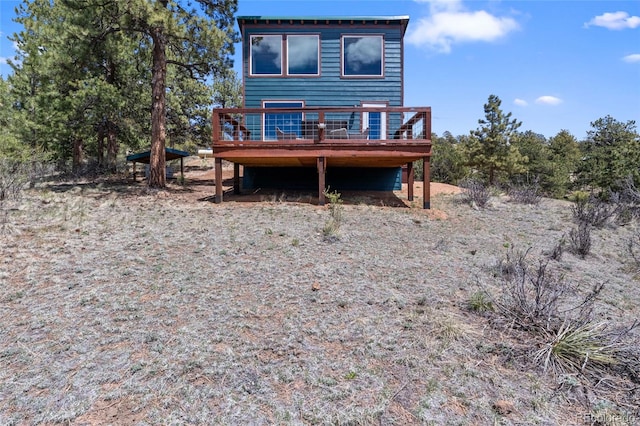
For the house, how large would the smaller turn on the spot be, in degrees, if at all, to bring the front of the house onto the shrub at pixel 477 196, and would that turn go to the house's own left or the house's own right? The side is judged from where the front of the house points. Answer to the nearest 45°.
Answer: approximately 45° to the house's own left

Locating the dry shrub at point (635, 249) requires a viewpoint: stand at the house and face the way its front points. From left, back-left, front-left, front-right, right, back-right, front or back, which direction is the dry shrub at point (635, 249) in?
front-left

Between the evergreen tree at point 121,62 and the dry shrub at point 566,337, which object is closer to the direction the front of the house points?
the dry shrub

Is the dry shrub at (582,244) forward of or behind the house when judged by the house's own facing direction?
forward

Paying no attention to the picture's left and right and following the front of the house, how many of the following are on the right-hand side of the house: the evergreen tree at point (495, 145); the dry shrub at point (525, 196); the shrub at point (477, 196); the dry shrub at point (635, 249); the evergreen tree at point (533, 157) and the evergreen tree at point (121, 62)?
1

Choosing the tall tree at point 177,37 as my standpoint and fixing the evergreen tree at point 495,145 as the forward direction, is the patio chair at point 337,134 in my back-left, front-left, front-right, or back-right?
front-right

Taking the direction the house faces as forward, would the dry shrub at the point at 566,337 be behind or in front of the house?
in front

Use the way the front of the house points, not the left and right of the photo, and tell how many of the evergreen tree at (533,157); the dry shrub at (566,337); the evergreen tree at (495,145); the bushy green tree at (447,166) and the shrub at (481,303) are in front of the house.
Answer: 2

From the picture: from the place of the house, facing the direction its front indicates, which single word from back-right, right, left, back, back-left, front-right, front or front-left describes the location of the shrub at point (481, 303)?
front

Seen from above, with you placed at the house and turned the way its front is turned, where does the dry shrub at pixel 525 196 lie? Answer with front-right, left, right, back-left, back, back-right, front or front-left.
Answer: left

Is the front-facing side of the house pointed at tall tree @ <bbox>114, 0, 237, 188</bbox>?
no

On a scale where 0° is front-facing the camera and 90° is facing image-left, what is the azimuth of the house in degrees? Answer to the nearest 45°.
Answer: approximately 0°

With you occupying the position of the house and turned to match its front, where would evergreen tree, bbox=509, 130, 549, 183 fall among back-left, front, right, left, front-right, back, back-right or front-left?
back-left

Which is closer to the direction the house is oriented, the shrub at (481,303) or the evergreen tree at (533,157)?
the shrub

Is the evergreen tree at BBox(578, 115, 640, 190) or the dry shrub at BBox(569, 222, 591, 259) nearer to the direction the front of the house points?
the dry shrub

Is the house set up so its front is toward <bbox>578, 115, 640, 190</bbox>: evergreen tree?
no
